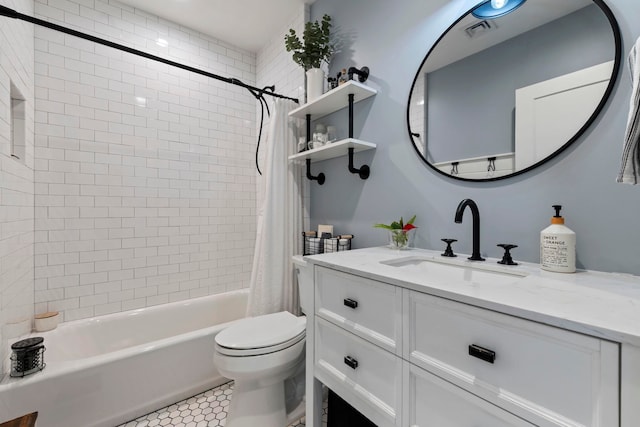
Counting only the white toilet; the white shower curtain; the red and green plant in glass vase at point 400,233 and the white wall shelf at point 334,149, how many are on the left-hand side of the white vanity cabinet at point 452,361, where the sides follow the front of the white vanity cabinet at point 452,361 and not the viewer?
0

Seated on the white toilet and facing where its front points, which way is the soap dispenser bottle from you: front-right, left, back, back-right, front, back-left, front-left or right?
left

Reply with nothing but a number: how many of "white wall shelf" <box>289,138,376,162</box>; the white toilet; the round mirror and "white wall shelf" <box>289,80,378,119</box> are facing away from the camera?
0

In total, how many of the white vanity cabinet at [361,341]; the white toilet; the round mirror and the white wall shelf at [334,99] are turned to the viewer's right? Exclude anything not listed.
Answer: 0

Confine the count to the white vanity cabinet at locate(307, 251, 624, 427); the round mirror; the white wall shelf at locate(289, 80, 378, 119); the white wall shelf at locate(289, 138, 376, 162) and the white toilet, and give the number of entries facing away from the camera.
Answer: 0

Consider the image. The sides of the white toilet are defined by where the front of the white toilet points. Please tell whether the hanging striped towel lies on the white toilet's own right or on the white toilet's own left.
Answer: on the white toilet's own left

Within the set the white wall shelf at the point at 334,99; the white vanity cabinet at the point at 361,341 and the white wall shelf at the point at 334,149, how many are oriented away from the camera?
0

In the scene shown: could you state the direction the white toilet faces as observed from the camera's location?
facing the viewer and to the left of the viewer

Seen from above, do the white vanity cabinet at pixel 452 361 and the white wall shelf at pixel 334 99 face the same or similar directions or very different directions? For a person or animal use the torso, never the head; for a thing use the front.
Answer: same or similar directions

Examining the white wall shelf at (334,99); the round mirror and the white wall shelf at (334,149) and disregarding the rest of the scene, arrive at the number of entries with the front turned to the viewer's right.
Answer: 0
